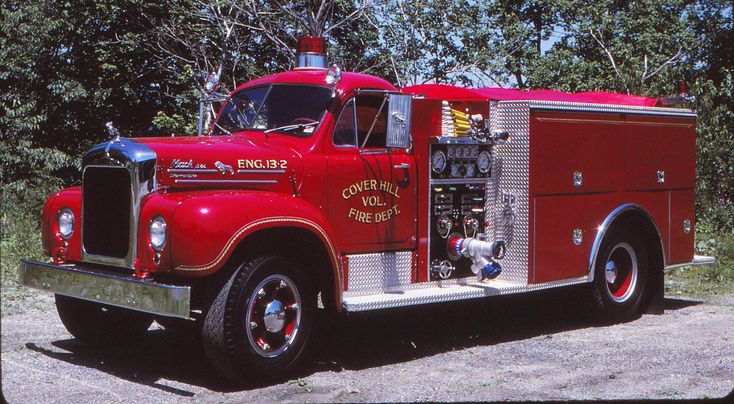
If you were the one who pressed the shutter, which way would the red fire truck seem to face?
facing the viewer and to the left of the viewer
